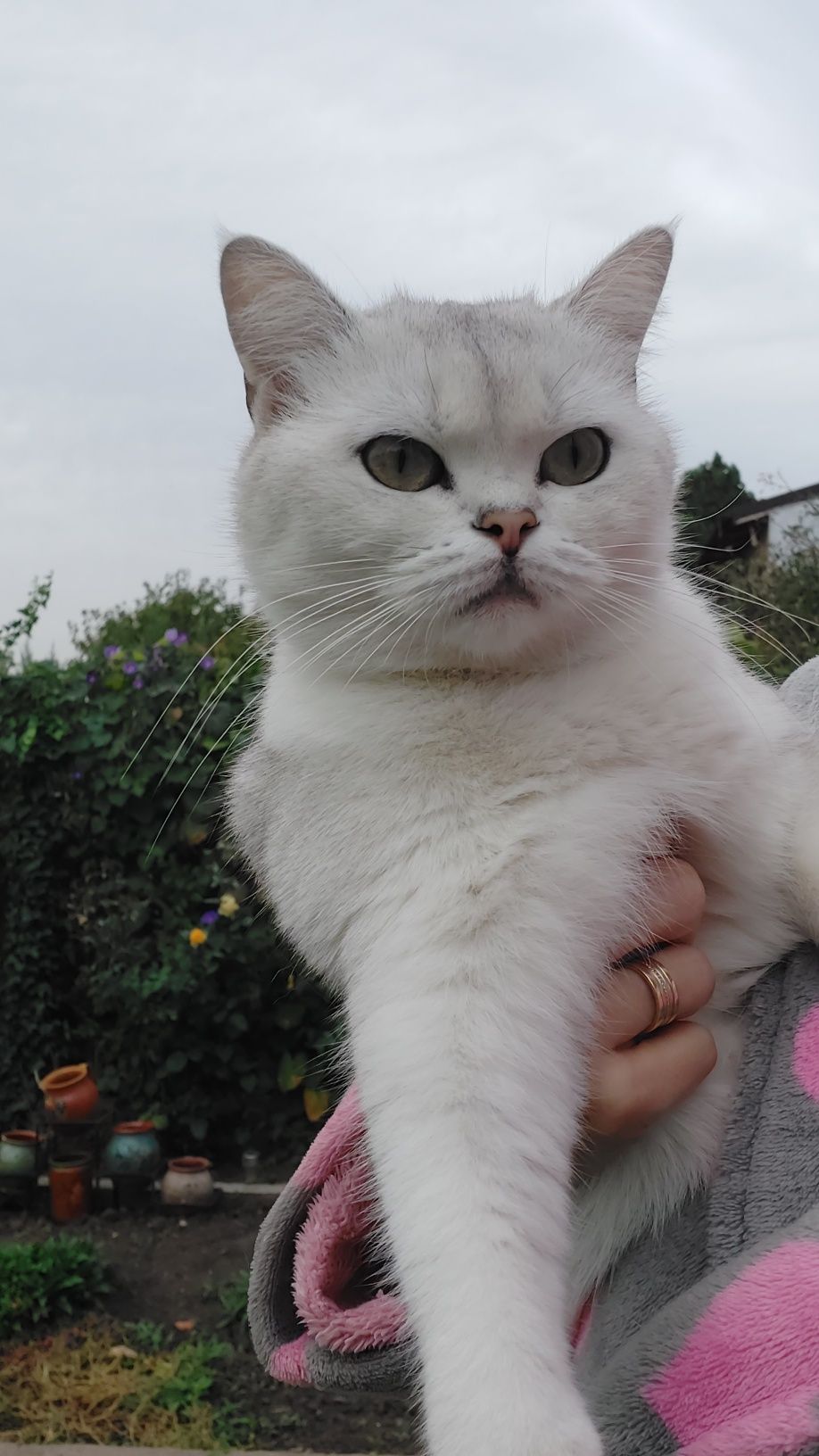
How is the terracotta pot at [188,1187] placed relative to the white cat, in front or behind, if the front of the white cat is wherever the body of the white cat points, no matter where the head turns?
behind

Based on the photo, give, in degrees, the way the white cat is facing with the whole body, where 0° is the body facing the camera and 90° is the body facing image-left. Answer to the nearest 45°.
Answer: approximately 0°

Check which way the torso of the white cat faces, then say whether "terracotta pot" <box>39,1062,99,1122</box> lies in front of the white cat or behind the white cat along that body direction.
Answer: behind

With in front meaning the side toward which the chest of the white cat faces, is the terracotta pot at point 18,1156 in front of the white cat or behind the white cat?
behind

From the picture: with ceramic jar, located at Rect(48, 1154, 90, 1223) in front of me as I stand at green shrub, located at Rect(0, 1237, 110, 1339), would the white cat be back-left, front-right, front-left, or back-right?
back-right

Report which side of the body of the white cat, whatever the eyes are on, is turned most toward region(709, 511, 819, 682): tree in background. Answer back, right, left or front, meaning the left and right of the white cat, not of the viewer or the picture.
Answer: back

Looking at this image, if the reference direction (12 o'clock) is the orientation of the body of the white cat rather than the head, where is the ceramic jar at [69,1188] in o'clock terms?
The ceramic jar is roughly at 5 o'clock from the white cat.
